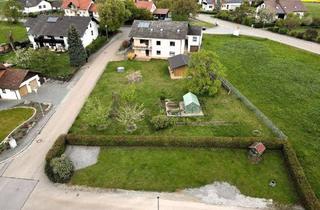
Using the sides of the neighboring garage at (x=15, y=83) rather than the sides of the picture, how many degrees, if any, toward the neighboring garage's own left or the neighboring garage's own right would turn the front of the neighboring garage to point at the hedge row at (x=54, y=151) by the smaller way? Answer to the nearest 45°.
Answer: approximately 45° to the neighboring garage's own right

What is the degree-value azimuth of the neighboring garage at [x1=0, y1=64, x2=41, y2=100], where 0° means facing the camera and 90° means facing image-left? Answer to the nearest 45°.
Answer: approximately 315°

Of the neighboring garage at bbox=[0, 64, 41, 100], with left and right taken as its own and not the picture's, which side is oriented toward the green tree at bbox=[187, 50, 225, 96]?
front

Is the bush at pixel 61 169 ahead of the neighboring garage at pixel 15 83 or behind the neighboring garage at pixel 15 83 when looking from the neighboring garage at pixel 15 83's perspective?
ahead

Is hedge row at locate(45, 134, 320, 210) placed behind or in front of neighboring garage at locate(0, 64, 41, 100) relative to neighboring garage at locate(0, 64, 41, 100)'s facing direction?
in front

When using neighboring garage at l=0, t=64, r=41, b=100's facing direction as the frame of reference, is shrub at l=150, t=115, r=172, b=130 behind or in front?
in front
